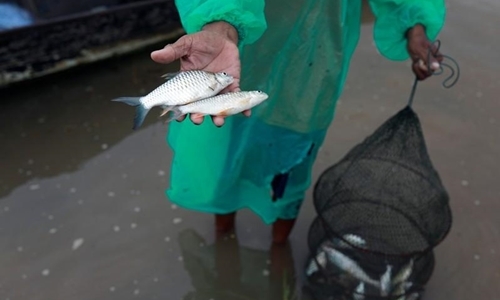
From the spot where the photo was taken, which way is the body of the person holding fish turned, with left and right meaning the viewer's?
facing the viewer

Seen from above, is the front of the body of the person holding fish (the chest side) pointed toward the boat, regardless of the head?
no
